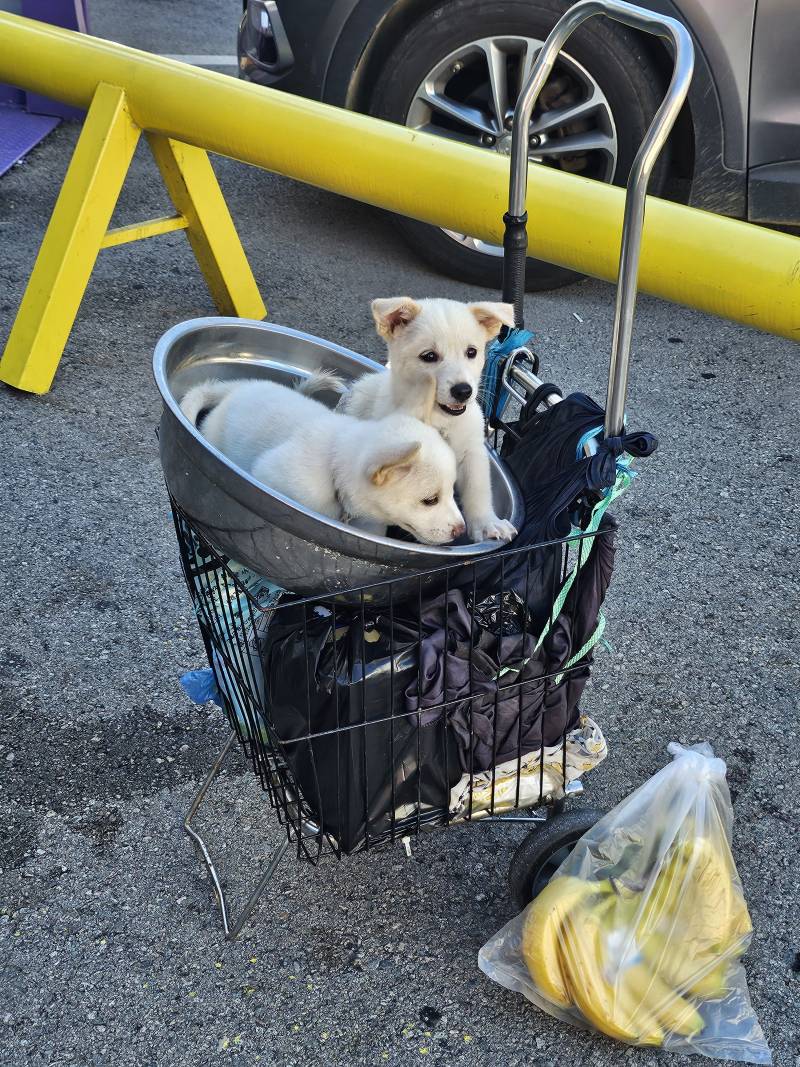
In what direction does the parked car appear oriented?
to the viewer's left

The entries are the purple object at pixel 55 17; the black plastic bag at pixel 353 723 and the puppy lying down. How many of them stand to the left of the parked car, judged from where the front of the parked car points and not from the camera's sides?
2

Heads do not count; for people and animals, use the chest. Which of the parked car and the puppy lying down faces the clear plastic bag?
the puppy lying down

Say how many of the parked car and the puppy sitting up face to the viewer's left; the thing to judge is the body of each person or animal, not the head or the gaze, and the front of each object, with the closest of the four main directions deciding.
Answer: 1

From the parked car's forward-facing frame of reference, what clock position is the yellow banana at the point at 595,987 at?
The yellow banana is roughly at 9 o'clock from the parked car.

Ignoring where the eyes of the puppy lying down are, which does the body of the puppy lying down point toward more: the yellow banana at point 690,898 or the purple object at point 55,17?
the yellow banana

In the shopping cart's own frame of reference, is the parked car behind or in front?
behind

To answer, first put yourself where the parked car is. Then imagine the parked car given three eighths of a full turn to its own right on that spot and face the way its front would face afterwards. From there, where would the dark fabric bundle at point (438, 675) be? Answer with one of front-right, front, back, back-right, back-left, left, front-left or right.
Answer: back-right

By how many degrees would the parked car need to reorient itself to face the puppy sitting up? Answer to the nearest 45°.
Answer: approximately 90° to its left

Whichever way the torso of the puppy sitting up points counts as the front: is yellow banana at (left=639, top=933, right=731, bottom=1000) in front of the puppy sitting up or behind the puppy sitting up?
in front

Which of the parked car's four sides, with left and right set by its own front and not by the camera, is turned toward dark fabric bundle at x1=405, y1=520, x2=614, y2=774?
left

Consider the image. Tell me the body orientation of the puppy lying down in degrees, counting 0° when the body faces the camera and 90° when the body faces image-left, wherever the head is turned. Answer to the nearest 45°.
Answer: approximately 315°
